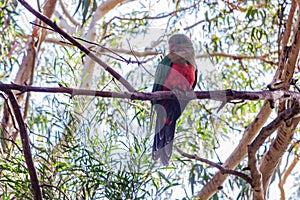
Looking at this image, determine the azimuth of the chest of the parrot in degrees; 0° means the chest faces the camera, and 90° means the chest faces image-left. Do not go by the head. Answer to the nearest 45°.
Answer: approximately 315°
